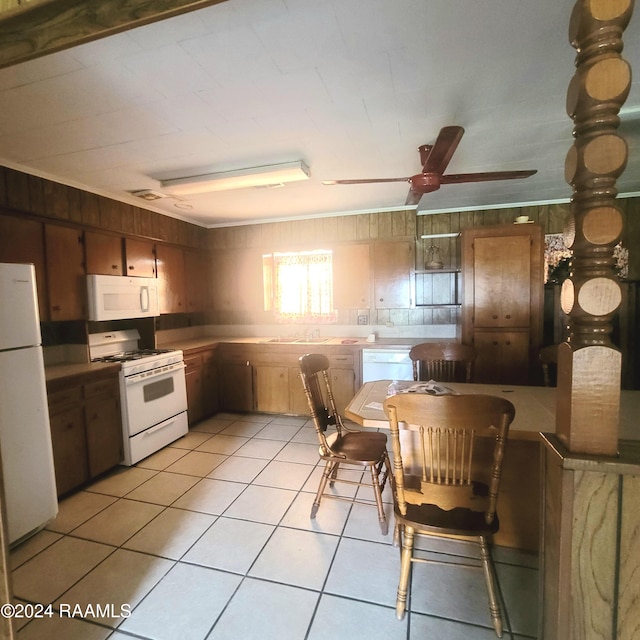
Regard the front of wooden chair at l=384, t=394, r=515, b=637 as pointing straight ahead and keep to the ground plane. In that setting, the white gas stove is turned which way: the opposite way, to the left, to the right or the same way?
to the right

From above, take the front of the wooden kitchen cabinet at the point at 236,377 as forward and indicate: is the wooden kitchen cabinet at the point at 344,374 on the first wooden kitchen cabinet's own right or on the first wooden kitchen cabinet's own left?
on the first wooden kitchen cabinet's own left

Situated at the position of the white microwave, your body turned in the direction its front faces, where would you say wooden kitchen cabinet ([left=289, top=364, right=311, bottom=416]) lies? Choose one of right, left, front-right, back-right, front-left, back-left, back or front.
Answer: front-left

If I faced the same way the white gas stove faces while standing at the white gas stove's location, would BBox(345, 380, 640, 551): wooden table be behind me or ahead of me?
ahead

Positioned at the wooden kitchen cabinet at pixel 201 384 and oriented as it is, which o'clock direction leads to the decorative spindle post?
The decorative spindle post is roughly at 1 o'clock from the wooden kitchen cabinet.

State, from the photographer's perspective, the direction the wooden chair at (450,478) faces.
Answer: facing away from the viewer

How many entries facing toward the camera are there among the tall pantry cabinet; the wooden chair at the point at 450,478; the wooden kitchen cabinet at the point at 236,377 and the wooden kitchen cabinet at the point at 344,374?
3

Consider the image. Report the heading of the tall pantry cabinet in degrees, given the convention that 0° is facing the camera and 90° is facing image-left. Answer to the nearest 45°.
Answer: approximately 0°

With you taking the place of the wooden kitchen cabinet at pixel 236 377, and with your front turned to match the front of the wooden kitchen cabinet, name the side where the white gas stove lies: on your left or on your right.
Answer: on your right

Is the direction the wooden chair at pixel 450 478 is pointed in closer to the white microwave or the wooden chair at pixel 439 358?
the wooden chair

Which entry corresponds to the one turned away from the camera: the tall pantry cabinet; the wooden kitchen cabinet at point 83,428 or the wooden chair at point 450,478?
the wooden chair

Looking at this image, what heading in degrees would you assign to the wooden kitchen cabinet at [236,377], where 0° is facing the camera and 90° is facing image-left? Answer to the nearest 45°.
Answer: approximately 0°
